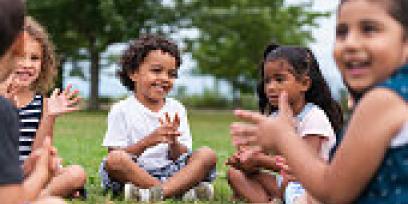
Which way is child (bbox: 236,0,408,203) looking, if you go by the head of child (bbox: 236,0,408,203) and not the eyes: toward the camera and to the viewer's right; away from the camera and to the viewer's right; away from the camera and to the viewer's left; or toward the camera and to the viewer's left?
toward the camera and to the viewer's left

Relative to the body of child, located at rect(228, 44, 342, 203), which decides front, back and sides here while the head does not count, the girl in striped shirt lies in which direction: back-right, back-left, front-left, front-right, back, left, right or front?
front-right

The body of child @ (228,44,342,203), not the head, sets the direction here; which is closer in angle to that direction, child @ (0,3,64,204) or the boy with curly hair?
the child

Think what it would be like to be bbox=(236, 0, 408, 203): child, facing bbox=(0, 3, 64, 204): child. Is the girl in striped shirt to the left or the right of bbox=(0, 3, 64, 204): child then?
right

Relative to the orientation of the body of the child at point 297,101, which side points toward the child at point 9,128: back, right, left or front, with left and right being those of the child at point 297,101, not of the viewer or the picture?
front

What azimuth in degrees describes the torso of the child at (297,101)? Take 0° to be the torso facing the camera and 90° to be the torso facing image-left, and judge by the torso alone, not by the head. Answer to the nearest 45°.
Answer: approximately 45°

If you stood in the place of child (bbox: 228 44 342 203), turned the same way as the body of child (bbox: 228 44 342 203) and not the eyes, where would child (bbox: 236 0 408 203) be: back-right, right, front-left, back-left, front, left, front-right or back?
front-left

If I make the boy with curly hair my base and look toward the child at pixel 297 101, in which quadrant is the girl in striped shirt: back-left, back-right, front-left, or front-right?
back-right

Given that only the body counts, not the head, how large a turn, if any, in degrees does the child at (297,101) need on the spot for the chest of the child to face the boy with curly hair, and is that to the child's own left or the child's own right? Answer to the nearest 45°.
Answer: approximately 45° to the child's own right
